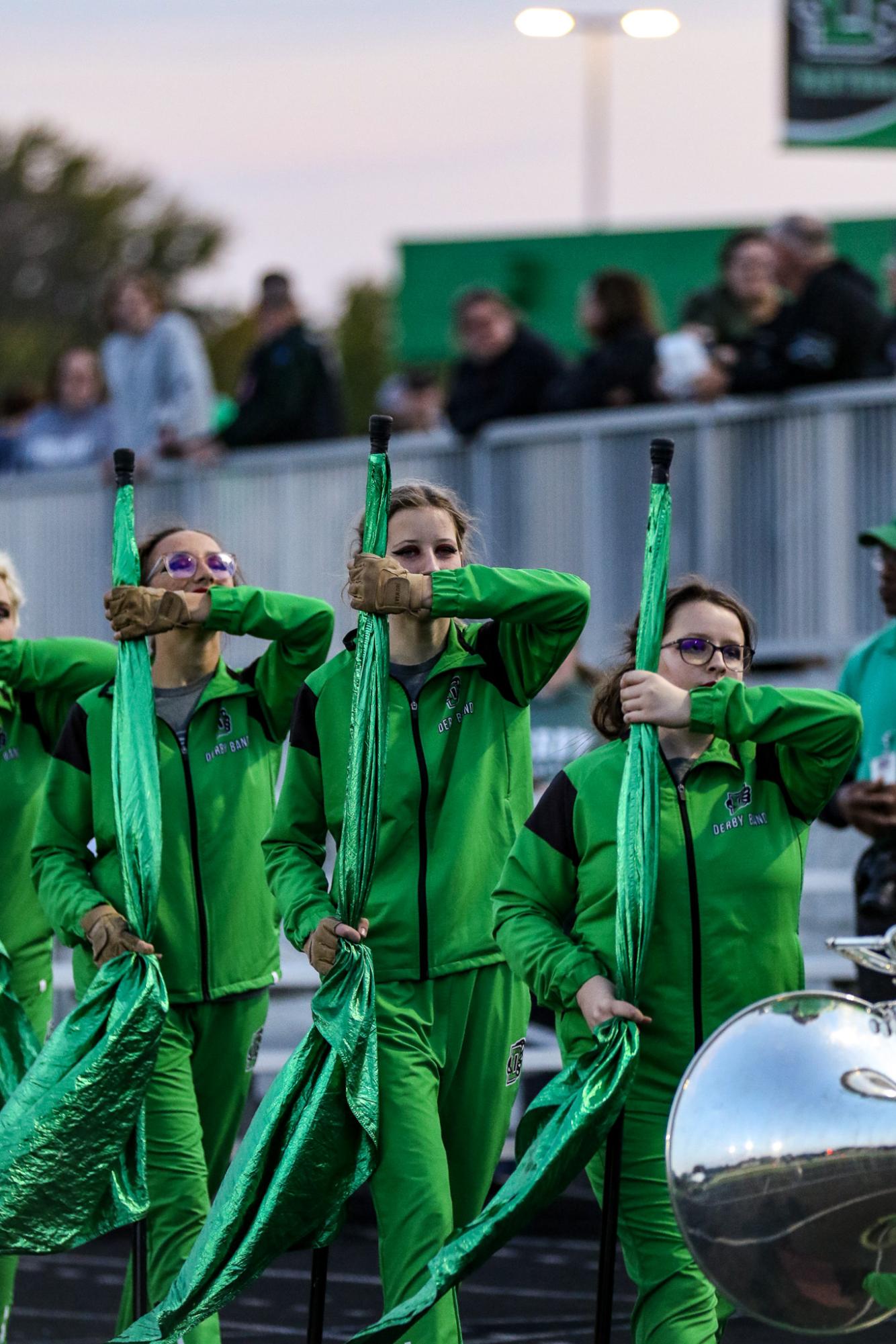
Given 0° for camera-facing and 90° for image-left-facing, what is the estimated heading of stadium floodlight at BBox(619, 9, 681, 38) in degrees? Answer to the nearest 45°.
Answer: approximately 0°

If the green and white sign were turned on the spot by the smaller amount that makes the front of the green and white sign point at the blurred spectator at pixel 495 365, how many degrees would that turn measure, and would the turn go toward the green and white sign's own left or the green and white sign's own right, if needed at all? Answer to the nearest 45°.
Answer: approximately 45° to the green and white sign's own right

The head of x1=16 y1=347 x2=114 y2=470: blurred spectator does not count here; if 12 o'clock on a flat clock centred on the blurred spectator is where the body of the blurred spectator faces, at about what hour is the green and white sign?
The green and white sign is roughly at 10 o'clock from the blurred spectator.

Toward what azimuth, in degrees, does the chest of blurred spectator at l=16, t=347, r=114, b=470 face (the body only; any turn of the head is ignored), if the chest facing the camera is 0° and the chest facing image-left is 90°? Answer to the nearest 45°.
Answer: approximately 0°

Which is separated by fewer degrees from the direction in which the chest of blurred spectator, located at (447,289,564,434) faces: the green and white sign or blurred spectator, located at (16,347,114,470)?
the blurred spectator
